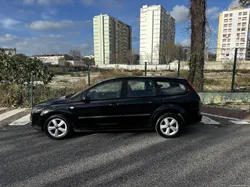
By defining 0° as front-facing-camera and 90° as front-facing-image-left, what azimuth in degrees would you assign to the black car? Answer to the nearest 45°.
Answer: approximately 90°

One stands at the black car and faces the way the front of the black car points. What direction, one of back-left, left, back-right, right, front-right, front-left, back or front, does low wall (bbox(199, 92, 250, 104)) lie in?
back-right

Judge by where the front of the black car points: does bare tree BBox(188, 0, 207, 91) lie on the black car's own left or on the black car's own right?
on the black car's own right

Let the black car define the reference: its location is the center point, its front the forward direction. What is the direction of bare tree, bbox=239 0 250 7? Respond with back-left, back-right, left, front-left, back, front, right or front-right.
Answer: back-right
